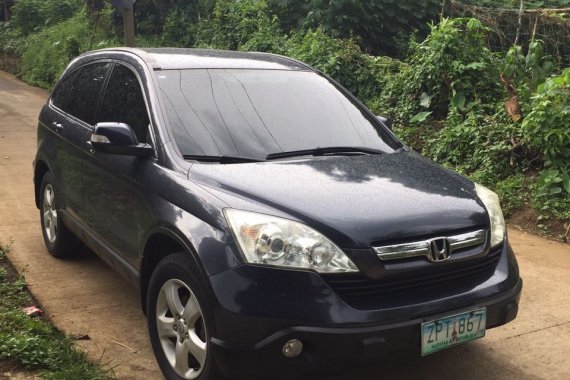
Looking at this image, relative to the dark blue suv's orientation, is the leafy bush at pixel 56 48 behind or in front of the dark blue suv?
behind

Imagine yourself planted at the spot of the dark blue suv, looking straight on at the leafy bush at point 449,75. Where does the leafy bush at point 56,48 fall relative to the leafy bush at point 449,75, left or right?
left

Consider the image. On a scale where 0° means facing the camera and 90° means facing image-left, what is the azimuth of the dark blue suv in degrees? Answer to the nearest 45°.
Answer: approximately 315°

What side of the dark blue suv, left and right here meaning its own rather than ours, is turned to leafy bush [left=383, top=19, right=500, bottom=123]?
left

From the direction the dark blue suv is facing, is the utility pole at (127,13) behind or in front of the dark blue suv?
behind
